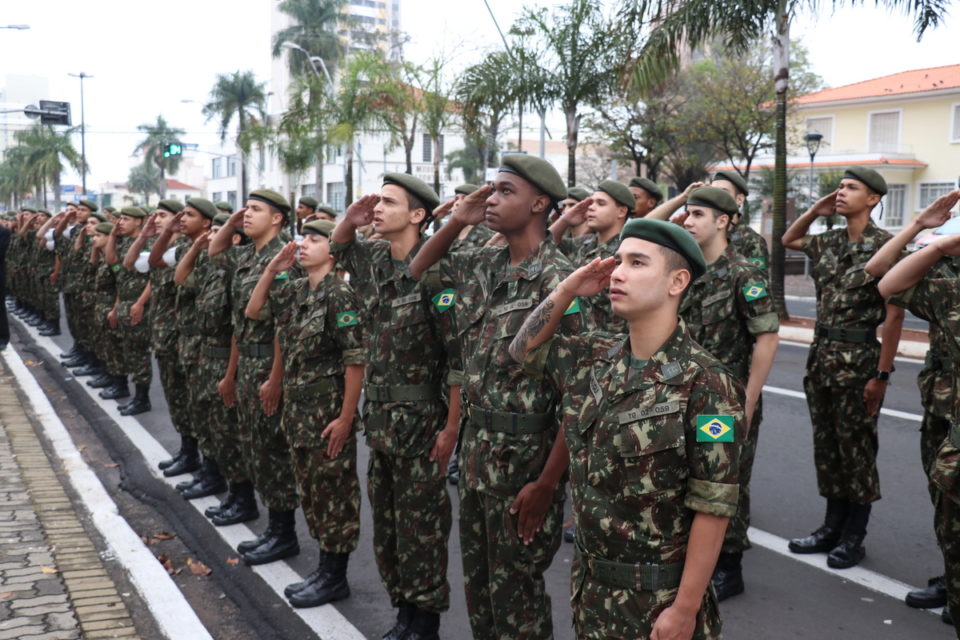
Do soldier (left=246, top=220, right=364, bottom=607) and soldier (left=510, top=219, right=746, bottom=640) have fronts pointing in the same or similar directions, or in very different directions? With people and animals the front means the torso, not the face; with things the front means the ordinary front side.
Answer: same or similar directions

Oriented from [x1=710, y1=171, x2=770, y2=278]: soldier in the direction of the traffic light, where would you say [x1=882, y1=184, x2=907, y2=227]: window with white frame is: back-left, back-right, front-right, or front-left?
front-right

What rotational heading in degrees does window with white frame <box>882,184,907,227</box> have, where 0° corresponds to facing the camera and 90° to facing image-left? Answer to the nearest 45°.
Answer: approximately 0°

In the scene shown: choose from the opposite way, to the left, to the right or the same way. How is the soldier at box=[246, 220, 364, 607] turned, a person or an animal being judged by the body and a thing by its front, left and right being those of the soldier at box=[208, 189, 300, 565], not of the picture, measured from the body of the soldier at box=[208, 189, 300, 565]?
the same way

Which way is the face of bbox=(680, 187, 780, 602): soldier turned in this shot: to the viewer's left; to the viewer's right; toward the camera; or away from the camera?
to the viewer's left

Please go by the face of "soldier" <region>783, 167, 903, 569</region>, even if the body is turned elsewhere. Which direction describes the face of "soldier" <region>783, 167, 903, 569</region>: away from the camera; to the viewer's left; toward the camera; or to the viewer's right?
to the viewer's left

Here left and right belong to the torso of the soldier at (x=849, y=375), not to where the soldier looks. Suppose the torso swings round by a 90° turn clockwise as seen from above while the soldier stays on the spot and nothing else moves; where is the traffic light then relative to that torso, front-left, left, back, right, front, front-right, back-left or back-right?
front

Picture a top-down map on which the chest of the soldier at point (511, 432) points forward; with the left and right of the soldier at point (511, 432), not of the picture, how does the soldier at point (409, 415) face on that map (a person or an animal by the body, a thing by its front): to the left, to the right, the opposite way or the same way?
the same way

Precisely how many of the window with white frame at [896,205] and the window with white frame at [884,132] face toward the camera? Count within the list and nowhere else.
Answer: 2

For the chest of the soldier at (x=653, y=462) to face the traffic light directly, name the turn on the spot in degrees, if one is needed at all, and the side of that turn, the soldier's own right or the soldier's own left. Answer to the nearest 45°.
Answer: approximately 90° to the soldier's own right

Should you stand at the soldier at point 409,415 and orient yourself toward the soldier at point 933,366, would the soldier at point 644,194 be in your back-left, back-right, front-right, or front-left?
front-left

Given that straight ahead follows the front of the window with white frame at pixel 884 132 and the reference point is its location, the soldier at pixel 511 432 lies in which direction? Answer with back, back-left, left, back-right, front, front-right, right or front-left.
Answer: front

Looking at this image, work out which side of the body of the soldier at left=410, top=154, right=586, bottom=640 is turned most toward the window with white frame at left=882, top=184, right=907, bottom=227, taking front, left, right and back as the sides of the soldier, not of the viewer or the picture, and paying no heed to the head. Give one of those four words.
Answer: back

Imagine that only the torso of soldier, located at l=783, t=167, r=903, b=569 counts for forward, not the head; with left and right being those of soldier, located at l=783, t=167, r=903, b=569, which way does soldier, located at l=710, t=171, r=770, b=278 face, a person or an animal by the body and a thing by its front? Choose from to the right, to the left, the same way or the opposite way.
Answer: the same way
